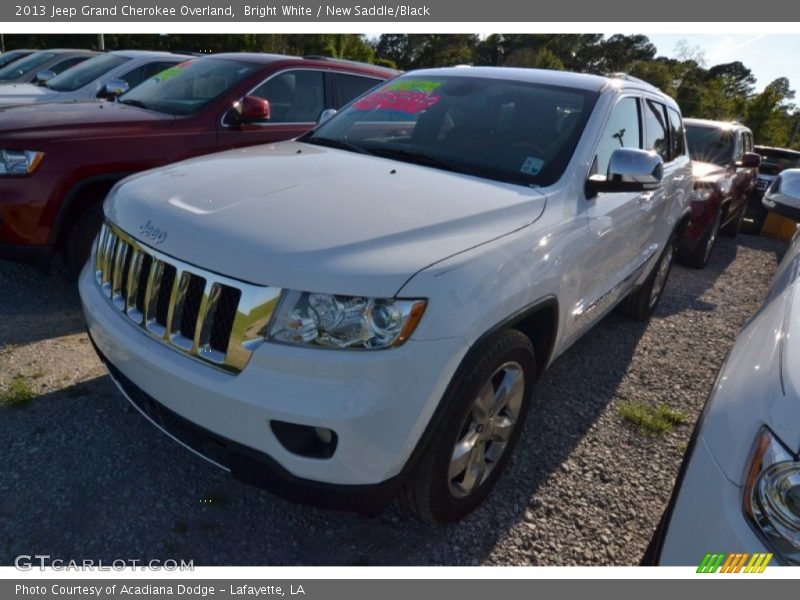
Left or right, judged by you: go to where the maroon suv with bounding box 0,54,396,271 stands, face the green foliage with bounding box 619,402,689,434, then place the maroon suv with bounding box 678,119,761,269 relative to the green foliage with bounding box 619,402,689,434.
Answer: left

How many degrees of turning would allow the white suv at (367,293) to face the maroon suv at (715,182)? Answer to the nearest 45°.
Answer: approximately 180°

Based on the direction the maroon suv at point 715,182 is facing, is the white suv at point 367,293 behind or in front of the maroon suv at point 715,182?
in front

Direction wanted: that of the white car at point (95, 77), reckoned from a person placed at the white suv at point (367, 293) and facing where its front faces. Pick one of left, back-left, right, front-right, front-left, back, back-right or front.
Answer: right

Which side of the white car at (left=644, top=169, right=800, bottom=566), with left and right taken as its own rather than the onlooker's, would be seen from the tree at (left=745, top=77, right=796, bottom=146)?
back

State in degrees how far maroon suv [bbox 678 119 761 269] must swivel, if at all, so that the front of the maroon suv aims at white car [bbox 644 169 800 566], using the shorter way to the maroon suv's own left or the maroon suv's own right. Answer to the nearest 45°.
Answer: approximately 45° to the maroon suv's own left

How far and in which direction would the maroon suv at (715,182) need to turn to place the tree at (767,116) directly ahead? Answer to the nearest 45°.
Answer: approximately 135° to its right

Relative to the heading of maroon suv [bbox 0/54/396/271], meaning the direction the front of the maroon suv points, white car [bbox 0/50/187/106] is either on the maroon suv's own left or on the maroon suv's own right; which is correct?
on the maroon suv's own right

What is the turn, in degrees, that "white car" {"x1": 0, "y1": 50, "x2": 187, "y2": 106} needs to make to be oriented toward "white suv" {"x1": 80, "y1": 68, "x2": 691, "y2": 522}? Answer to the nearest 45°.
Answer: approximately 45° to its left

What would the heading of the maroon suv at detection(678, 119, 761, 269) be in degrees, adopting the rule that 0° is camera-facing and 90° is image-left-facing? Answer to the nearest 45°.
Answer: approximately 45°

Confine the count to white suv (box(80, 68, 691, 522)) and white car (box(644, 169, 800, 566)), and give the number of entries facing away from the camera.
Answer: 0

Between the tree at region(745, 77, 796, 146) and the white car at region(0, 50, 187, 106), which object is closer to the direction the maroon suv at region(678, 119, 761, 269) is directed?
the white car

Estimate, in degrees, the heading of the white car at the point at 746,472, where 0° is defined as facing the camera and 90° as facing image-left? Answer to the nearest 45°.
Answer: approximately 0°
